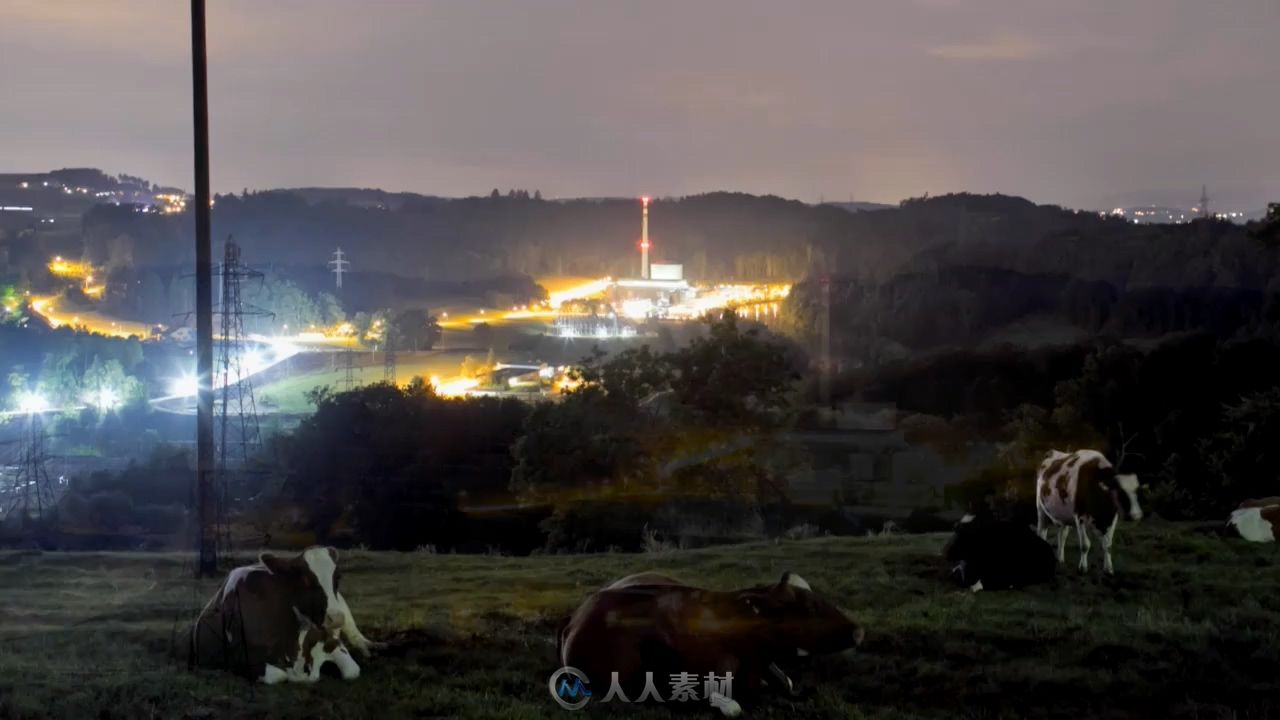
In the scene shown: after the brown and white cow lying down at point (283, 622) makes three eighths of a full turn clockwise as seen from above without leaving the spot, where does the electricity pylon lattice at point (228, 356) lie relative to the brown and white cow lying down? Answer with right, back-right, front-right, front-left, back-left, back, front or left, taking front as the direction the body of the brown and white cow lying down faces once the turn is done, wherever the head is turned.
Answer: right

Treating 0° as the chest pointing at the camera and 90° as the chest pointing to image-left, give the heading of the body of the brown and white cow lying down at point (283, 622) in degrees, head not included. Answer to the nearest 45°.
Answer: approximately 315°

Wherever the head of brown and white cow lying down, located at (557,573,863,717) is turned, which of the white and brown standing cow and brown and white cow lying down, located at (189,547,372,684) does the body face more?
the white and brown standing cow

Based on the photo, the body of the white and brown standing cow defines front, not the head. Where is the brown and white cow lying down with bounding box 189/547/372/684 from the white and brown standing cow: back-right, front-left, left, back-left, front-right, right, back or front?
right

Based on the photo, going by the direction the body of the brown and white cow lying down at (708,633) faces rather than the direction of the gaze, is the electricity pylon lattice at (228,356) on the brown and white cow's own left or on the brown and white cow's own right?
on the brown and white cow's own left

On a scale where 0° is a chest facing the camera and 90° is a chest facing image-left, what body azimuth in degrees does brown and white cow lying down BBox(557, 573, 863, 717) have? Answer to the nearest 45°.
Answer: approximately 270°

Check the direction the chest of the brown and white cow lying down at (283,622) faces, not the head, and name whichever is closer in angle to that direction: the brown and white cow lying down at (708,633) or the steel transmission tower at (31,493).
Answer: the brown and white cow lying down

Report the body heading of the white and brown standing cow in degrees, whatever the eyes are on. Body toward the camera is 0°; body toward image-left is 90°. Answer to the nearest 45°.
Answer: approximately 315°

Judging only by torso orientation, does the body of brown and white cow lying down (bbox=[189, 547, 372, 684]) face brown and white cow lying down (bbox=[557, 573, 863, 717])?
yes

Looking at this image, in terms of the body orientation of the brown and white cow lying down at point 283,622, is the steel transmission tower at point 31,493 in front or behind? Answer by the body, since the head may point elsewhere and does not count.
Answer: behind
